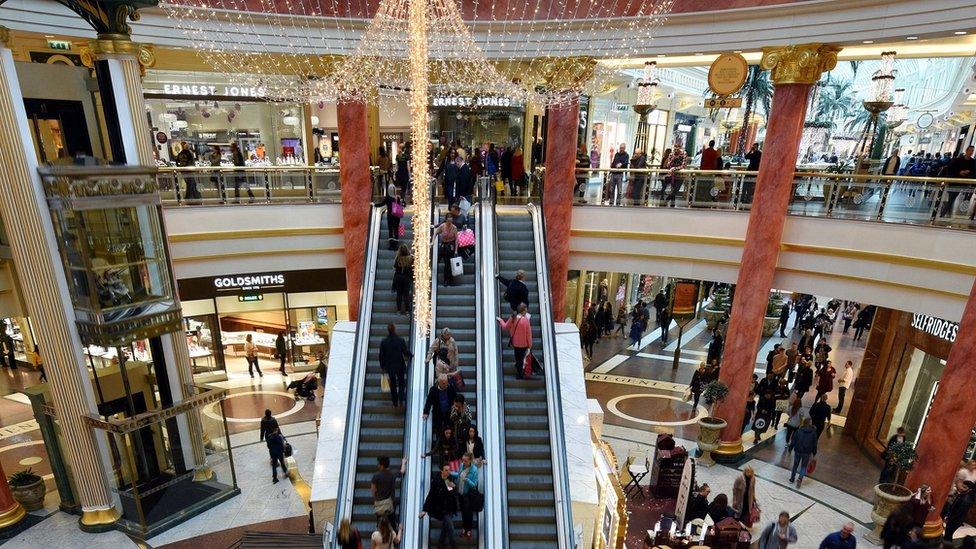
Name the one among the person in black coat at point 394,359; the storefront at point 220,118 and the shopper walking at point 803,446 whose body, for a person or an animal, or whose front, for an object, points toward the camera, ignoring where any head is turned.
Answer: the storefront

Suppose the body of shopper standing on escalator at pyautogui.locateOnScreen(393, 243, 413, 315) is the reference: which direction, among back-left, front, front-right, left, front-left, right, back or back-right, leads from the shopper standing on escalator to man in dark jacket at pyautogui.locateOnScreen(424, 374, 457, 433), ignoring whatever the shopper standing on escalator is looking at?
back

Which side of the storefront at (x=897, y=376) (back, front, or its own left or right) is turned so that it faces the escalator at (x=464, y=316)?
front

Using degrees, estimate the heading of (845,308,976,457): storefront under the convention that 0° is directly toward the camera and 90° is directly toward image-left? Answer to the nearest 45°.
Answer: approximately 45°

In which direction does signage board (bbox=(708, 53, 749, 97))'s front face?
toward the camera

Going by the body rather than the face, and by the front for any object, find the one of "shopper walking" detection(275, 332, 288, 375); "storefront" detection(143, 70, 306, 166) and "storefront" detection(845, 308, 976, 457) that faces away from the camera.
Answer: the shopper walking

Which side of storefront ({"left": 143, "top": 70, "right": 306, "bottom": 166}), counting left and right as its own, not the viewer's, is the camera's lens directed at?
front

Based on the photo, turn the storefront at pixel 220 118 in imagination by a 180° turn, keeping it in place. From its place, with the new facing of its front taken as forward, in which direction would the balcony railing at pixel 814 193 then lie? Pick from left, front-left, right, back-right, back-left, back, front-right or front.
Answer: back-right

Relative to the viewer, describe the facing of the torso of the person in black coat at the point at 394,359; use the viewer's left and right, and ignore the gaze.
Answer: facing away from the viewer

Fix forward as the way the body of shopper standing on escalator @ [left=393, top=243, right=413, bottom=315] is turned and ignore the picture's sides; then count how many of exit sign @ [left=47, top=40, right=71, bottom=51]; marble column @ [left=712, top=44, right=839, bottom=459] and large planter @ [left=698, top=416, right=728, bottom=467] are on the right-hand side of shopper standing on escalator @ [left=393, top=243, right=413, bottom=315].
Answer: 2
